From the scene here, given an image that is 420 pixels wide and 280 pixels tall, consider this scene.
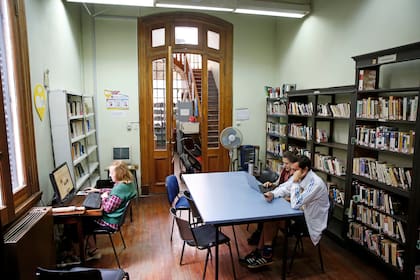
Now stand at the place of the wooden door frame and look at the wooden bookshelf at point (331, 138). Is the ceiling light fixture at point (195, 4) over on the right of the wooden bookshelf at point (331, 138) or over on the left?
right

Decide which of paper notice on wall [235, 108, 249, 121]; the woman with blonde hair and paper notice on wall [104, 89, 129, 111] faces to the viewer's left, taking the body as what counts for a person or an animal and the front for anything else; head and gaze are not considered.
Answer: the woman with blonde hair

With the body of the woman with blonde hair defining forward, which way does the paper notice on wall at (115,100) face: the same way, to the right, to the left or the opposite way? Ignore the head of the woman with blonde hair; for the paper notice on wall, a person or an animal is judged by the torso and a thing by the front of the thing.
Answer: to the left

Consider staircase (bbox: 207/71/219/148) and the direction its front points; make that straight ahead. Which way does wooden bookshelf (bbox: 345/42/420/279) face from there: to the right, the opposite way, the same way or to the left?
to the right

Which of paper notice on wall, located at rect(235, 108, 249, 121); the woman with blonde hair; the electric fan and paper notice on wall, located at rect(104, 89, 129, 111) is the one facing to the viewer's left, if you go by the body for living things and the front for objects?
the woman with blonde hair

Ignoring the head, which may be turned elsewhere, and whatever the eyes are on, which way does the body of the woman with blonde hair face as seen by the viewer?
to the viewer's left

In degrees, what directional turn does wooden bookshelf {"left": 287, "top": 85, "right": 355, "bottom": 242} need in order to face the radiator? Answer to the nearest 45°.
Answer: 0° — it already faces it

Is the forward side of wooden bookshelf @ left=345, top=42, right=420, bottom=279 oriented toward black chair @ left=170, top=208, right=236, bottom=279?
yes

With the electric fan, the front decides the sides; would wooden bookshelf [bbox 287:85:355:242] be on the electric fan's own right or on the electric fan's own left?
on the electric fan's own left

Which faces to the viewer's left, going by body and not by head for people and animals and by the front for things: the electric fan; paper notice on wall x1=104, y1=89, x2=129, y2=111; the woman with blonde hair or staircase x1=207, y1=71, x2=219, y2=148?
the woman with blonde hair

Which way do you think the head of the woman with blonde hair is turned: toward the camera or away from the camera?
away from the camera

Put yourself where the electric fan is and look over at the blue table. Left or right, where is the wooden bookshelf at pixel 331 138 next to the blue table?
left

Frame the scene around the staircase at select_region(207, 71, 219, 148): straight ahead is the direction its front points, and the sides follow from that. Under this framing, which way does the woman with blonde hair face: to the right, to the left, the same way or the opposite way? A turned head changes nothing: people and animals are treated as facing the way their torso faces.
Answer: to the right

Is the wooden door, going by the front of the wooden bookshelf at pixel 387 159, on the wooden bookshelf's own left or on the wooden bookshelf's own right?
on the wooden bookshelf's own right

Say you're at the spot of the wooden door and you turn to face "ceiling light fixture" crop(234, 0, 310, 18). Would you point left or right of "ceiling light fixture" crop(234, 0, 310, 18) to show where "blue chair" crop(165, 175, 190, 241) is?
right
